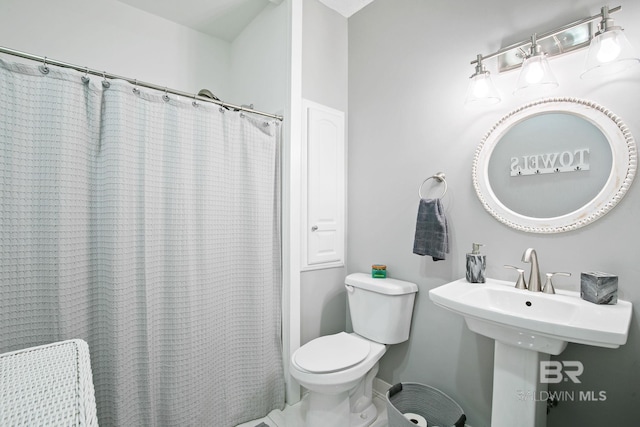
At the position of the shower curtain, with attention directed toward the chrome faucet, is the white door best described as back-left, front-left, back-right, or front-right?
front-left

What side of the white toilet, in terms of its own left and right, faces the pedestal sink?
left

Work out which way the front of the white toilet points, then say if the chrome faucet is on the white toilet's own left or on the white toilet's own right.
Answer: on the white toilet's own left

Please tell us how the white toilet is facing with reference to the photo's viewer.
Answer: facing the viewer and to the left of the viewer

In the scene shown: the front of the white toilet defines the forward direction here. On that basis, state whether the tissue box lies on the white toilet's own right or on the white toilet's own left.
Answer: on the white toilet's own left
